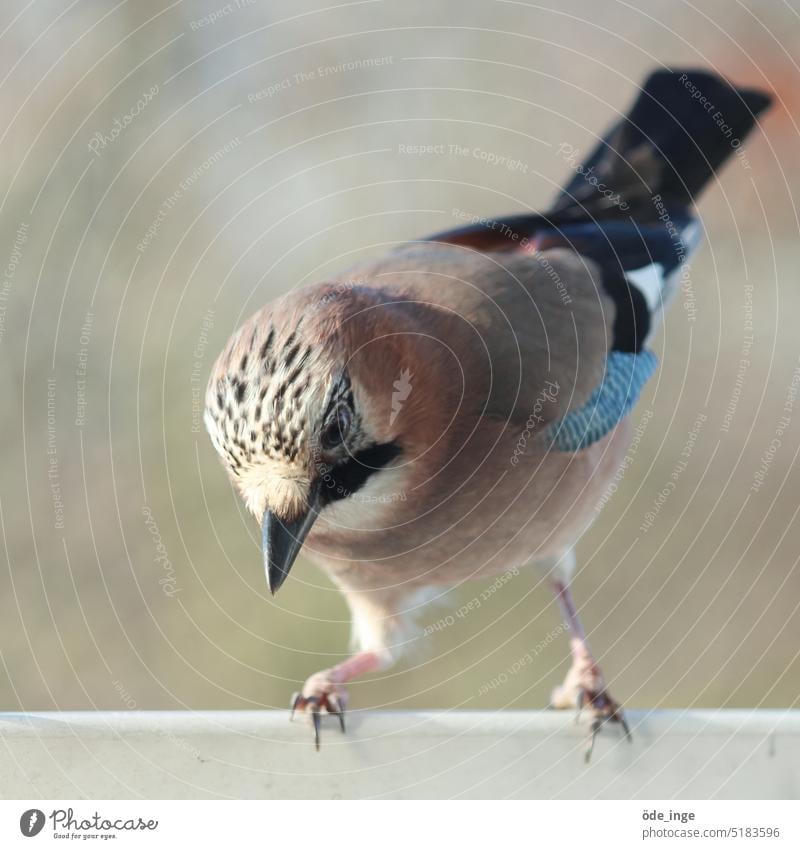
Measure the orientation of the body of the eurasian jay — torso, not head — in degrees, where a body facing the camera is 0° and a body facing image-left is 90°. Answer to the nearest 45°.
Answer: approximately 45°
